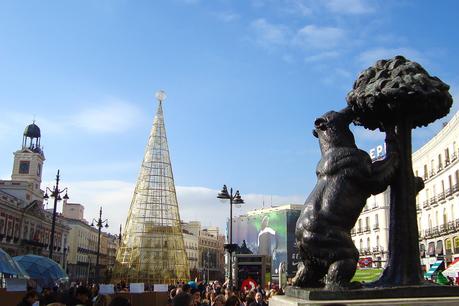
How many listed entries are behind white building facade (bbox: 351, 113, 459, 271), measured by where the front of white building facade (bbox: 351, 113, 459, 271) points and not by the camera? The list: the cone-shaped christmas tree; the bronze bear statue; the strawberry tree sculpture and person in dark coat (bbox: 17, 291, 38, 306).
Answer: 0

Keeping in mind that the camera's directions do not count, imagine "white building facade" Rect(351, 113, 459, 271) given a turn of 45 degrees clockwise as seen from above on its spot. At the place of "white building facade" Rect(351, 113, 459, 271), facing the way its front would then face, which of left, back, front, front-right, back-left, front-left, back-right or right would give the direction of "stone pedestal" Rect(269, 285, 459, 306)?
left

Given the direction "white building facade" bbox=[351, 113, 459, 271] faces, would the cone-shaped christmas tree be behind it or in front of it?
in front

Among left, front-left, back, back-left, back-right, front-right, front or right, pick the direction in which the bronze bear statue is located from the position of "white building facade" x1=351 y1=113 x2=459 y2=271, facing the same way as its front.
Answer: front-left

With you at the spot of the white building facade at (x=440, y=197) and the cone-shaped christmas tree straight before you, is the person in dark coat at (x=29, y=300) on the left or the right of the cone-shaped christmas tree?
left

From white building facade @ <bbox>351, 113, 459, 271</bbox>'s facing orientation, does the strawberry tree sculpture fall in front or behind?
in front

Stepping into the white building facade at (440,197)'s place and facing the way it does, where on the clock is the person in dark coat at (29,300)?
The person in dark coat is roughly at 11 o'clock from the white building facade.
